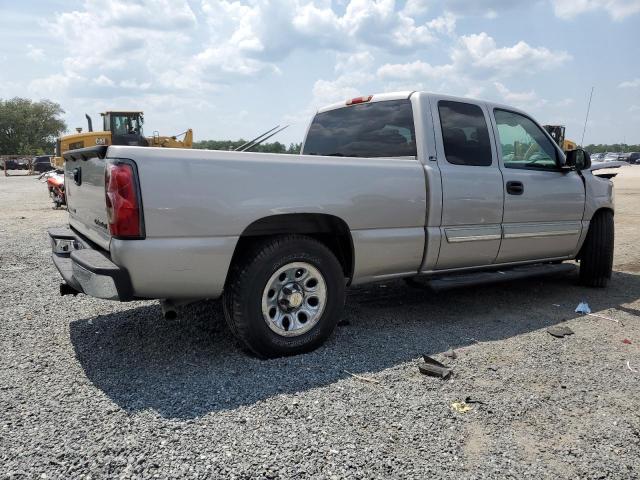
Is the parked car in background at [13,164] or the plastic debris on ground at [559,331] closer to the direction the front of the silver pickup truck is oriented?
the plastic debris on ground

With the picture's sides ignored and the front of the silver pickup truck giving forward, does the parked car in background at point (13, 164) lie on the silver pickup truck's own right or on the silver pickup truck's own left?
on the silver pickup truck's own left

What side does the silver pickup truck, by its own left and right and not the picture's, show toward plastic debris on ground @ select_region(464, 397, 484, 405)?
right

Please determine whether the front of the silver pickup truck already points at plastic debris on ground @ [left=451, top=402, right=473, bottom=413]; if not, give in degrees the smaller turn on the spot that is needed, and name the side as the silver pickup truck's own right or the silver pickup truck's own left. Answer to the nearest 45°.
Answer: approximately 90° to the silver pickup truck's own right

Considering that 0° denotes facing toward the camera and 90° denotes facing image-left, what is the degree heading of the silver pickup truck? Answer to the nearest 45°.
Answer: approximately 225°

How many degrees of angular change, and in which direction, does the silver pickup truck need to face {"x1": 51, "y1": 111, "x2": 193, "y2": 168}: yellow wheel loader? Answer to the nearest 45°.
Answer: approximately 90° to its left
